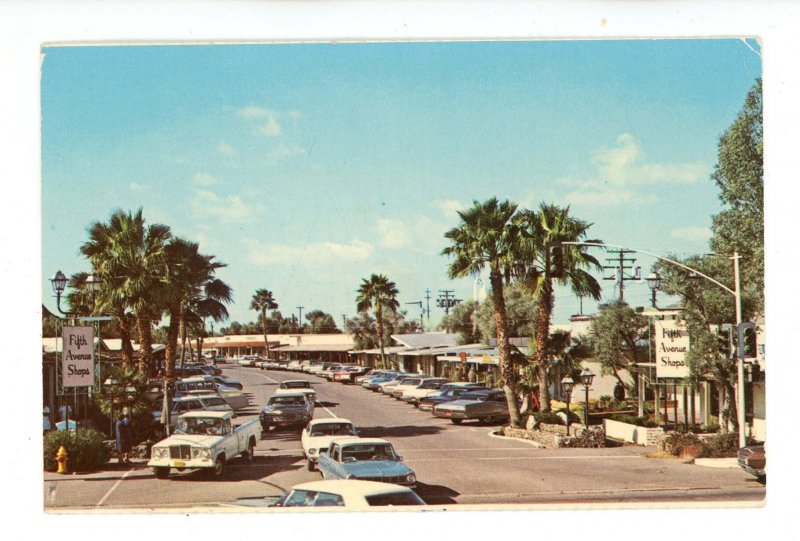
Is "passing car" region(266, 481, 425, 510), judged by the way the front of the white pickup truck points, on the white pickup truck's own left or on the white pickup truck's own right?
on the white pickup truck's own left

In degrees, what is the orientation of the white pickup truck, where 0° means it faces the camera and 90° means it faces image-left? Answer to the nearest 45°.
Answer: approximately 45°

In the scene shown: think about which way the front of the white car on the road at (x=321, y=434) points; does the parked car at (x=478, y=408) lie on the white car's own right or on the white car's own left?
on the white car's own left

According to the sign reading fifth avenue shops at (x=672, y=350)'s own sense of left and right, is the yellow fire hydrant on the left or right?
on its right

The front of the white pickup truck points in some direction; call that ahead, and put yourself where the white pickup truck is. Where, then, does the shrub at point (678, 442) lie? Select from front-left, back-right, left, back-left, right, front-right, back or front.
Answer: back-left
